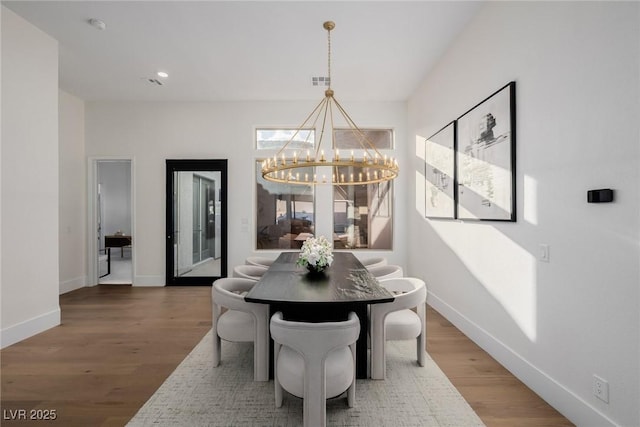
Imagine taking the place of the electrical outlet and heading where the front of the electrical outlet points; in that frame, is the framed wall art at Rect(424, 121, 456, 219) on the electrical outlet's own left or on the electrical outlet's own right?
on the electrical outlet's own right

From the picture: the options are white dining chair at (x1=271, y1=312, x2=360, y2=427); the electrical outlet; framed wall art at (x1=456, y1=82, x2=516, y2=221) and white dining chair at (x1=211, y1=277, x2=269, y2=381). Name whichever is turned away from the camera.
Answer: white dining chair at (x1=271, y1=312, x2=360, y2=427)

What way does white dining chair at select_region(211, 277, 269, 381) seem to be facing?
to the viewer's right

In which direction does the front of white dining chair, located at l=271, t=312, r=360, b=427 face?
away from the camera

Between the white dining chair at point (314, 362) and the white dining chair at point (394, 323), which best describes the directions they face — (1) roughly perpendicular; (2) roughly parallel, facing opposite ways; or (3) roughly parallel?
roughly perpendicular

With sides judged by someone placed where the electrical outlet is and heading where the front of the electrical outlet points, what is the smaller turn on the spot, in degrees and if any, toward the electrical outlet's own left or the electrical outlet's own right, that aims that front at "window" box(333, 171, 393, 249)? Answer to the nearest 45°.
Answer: approximately 90° to the electrical outlet's own right

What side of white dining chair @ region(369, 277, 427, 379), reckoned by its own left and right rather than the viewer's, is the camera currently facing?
left

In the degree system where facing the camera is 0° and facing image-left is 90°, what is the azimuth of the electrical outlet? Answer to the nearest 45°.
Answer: approximately 45°

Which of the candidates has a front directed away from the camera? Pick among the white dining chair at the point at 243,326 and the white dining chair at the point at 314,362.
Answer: the white dining chair at the point at 314,362
